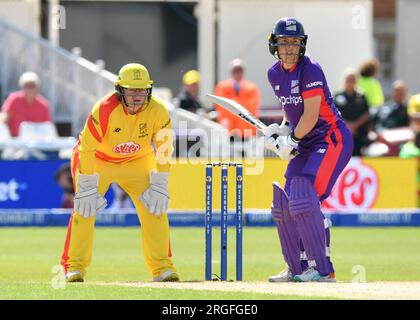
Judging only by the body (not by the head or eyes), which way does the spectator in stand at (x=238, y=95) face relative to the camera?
toward the camera

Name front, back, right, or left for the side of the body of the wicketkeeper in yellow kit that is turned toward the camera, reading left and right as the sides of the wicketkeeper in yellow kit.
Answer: front

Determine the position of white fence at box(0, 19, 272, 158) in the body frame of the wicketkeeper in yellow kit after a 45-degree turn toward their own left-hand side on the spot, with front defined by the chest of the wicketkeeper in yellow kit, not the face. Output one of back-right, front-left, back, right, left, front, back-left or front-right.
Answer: back-left

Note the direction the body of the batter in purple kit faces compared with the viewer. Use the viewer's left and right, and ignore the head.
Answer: facing the viewer and to the left of the viewer

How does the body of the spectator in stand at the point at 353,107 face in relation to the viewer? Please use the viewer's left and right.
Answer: facing the viewer

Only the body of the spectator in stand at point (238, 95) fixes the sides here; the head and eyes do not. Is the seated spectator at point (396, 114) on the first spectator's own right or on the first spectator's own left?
on the first spectator's own left

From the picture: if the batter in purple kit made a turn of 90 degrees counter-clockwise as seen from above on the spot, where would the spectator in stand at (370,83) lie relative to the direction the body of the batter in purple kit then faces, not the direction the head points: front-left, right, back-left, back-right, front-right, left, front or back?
back-left

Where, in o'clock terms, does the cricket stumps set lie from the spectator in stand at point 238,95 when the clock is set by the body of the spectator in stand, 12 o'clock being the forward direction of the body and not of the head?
The cricket stumps set is roughly at 12 o'clock from the spectator in stand.

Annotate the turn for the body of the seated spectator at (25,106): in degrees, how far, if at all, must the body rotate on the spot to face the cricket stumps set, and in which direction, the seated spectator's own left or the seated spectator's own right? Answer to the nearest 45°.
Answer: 0° — they already face it

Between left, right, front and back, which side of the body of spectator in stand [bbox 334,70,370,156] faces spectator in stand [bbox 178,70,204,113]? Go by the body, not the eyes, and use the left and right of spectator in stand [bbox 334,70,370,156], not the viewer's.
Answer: right

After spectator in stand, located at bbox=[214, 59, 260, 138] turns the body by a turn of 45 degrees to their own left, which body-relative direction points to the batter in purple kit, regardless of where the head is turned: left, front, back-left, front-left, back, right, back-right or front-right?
front-right

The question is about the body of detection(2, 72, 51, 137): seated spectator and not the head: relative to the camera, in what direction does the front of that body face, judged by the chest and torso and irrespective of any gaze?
toward the camera
